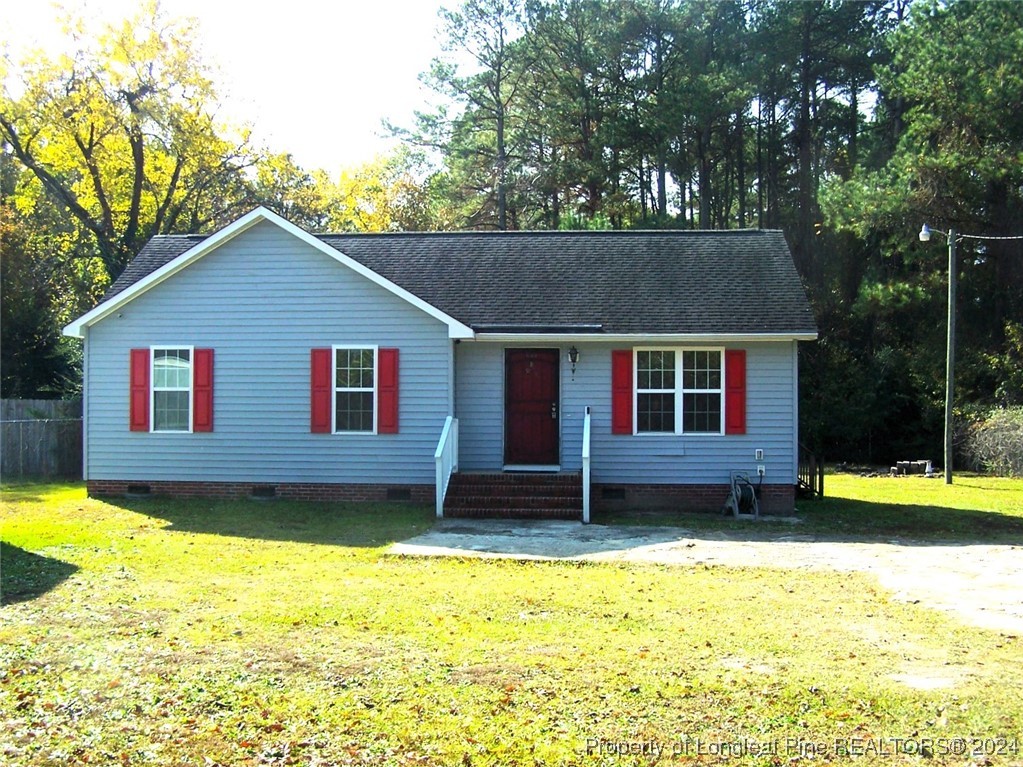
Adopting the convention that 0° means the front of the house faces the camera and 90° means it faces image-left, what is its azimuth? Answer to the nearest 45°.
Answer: approximately 0°

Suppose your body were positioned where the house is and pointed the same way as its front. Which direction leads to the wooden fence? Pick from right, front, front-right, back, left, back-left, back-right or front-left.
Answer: back-right

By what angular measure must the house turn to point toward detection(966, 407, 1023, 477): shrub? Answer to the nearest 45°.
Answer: approximately 135° to its left
